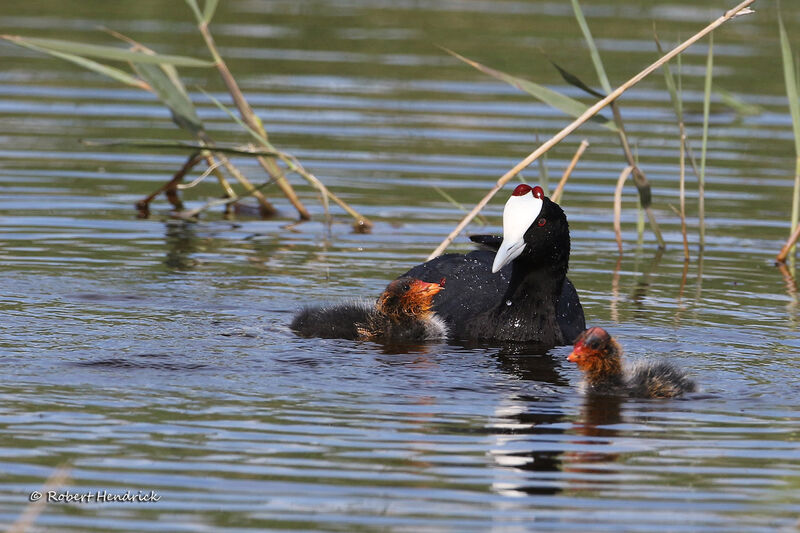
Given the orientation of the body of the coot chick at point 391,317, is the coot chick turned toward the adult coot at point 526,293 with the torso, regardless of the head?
yes

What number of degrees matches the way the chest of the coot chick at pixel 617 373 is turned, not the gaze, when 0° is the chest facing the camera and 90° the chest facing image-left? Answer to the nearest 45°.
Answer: approximately 90°

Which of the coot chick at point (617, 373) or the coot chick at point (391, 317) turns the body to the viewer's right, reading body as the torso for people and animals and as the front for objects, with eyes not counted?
the coot chick at point (391, 317)

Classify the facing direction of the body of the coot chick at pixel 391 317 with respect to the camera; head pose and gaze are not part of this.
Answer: to the viewer's right

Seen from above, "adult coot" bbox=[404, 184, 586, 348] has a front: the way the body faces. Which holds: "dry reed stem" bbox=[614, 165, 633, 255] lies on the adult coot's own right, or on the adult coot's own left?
on the adult coot's own left

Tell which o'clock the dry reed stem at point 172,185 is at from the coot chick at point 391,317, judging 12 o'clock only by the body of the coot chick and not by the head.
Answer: The dry reed stem is roughly at 8 o'clock from the coot chick.
